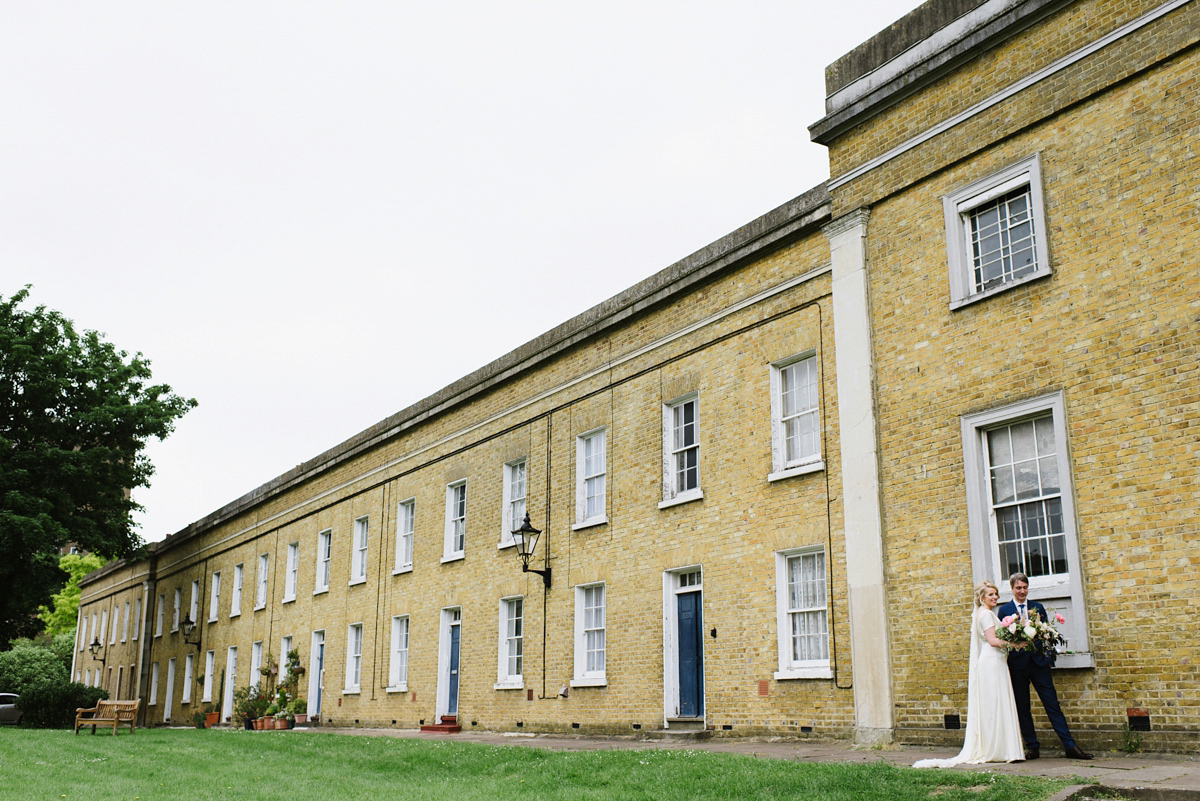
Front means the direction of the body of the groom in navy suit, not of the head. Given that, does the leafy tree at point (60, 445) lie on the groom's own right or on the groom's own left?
on the groom's own right

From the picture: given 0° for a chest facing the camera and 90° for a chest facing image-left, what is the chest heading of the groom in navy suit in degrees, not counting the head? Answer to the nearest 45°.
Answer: approximately 0°

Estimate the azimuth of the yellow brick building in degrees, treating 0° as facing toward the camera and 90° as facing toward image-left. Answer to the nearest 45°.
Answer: approximately 45°

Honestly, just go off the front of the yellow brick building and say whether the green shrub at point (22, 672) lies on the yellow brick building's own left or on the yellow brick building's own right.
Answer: on the yellow brick building's own right

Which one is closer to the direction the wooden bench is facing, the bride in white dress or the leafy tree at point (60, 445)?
the bride in white dress

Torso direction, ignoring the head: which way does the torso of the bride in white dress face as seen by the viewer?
to the viewer's right

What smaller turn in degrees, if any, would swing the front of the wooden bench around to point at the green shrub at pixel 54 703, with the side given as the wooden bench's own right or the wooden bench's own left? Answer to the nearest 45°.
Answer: approximately 135° to the wooden bench's own right

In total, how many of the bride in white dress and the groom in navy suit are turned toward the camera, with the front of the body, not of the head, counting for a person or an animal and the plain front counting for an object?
1

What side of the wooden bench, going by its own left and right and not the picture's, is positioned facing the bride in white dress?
left

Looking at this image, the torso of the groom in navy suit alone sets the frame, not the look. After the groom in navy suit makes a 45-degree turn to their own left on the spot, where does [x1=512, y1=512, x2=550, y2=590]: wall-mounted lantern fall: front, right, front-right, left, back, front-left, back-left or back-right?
back

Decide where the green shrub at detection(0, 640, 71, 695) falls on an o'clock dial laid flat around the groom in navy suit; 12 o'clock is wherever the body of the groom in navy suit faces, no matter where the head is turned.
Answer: The green shrub is roughly at 4 o'clock from the groom in navy suit.

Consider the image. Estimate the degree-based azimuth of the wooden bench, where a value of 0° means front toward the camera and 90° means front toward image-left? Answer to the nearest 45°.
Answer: approximately 45°
